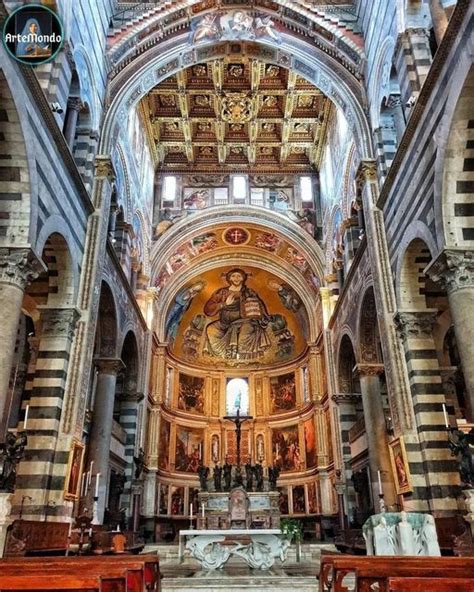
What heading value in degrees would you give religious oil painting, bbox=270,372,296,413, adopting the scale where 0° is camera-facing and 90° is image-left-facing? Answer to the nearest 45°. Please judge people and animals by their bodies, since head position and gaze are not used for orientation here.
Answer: approximately 45°

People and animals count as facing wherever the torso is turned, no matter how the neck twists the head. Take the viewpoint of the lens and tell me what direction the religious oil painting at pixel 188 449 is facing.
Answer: facing the viewer and to the right of the viewer

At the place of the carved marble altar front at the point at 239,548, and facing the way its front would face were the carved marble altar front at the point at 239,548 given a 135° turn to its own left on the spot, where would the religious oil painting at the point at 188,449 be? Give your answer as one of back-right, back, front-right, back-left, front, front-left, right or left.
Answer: front-left

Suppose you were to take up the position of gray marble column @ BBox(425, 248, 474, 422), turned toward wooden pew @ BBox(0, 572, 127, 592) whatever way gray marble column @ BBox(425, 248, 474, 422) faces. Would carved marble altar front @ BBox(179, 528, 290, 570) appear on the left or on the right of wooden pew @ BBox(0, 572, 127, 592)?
right

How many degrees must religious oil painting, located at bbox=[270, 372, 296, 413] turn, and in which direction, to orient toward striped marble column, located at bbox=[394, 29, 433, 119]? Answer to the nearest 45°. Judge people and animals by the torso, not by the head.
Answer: approximately 45° to its left

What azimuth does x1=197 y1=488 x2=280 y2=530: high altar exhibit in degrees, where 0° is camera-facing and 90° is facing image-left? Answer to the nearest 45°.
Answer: approximately 0°

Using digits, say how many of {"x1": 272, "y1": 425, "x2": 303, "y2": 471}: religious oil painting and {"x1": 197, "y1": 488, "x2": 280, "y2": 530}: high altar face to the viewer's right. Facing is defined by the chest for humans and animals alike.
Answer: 0

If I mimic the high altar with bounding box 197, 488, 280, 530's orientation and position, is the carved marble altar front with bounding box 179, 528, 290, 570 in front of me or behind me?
in front

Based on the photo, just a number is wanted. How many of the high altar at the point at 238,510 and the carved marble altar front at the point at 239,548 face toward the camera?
2

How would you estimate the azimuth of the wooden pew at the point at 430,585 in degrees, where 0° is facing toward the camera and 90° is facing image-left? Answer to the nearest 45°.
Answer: approximately 180°

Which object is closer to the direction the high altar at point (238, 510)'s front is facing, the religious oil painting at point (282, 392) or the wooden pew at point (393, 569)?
the wooden pew

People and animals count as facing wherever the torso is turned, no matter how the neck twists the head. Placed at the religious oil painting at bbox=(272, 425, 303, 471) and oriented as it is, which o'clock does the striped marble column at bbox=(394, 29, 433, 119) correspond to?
The striped marble column is roughly at 10 o'clock from the religious oil painting.

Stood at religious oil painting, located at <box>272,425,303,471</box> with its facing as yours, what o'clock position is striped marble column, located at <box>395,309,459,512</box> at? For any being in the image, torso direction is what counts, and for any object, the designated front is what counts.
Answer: The striped marble column is roughly at 10 o'clock from the religious oil painting.

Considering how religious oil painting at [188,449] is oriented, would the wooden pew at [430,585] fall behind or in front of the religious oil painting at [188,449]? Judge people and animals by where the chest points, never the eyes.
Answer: in front

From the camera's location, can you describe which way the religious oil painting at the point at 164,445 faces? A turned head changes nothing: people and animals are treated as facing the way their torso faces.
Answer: facing to the right of the viewer

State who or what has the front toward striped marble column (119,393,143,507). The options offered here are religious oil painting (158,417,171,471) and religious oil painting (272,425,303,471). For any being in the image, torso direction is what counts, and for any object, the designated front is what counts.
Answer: religious oil painting (272,425,303,471)

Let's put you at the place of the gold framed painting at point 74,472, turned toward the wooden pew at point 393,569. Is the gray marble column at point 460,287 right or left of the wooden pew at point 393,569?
left
